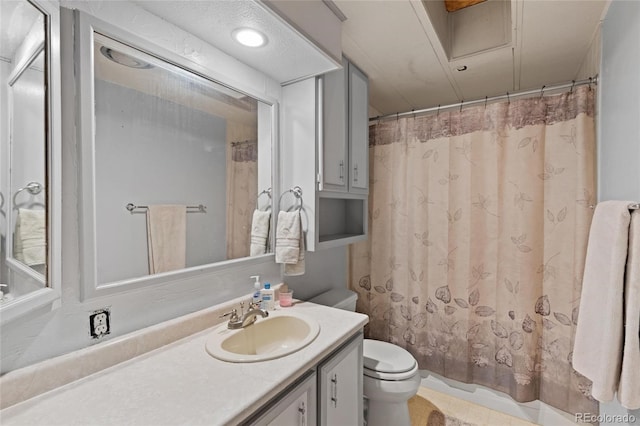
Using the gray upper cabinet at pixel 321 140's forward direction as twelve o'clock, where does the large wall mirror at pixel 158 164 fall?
The large wall mirror is roughly at 3 o'clock from the gray upper cabinet.

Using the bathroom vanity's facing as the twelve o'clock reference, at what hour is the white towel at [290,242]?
The white towel is roughly at 9 o'clock from the bathroom vanity.

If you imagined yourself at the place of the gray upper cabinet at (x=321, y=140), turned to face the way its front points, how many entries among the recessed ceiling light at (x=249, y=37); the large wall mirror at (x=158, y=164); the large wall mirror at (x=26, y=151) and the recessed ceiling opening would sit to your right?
3

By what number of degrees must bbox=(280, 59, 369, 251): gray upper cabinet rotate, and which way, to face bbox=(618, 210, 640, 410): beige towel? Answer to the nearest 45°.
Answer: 0° — it already faces it

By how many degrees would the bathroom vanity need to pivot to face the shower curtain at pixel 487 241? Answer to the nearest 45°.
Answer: approximately 45° to its left

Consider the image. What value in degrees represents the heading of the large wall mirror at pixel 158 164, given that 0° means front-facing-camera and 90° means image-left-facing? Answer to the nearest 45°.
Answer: approximately 315°

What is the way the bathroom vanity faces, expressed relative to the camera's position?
facing the viewer and to the right of the viewer
